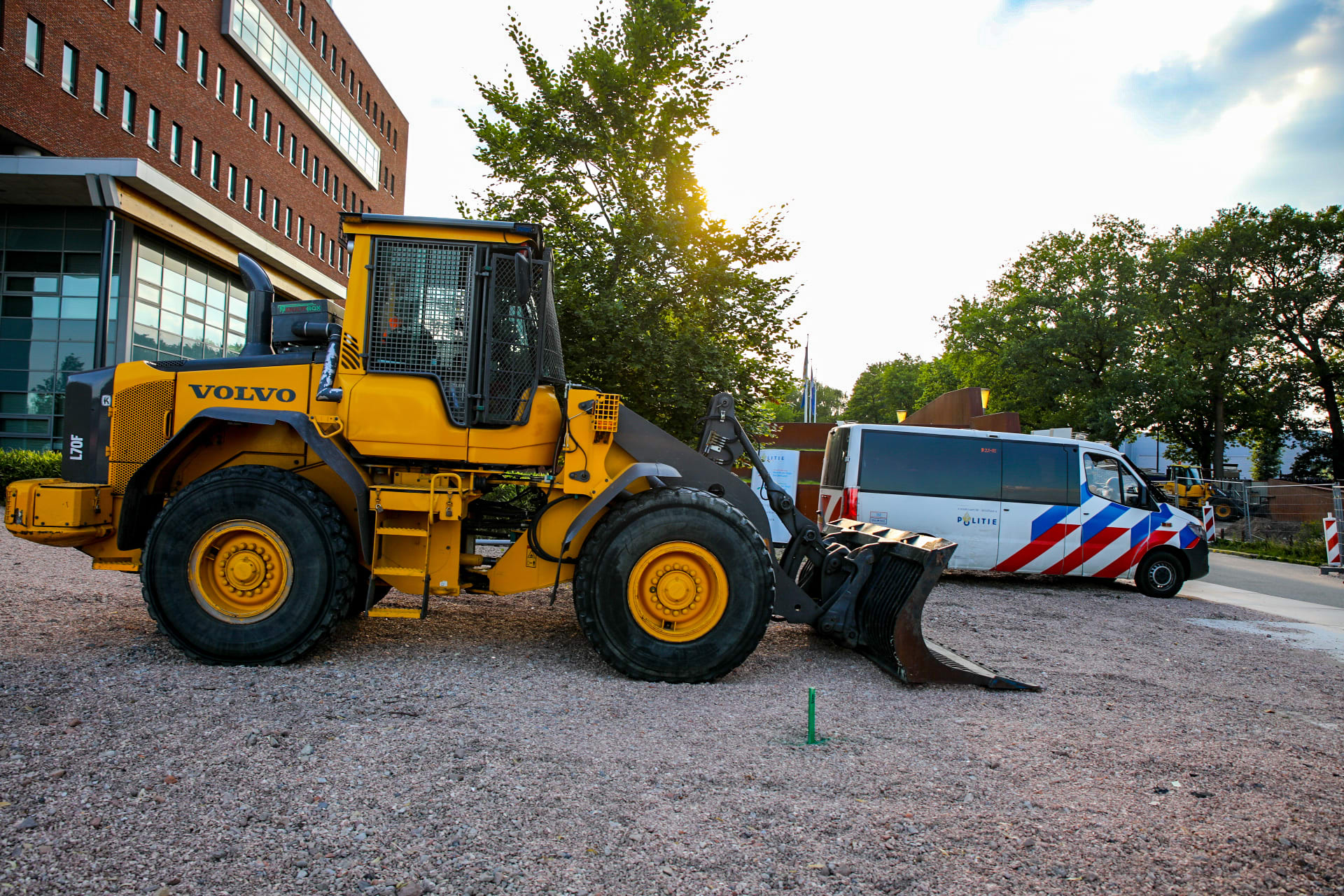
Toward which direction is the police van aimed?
to the viewer's right

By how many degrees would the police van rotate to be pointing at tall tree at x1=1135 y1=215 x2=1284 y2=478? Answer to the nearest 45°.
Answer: approximately 90° to its left

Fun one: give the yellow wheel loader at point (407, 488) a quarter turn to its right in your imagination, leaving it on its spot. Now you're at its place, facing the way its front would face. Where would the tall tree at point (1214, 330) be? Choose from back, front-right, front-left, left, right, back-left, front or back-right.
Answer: back-left

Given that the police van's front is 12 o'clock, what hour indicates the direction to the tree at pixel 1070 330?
The tree is roughly at 9 o'clock from the police van.

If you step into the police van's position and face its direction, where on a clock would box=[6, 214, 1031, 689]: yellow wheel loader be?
The yellow wheel loader is roughly at 4 o'clock from the police van.

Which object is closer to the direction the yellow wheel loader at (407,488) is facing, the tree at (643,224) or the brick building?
the tree

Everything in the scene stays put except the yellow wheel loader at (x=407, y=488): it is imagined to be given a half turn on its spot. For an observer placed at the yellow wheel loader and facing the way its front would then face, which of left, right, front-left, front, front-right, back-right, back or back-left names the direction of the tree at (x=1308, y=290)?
back-right

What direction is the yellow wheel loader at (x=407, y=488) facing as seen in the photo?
to the viewer's right

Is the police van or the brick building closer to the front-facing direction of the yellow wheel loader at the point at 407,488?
the police van

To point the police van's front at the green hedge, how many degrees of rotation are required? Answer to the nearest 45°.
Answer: approximately 180°

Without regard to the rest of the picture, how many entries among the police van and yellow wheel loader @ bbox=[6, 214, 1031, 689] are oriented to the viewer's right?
2

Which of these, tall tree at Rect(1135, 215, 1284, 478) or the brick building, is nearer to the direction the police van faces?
the tall tree
